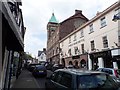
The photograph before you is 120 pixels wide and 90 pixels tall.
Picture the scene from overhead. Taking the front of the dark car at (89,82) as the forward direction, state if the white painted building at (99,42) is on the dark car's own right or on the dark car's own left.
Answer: on the dark car's own right

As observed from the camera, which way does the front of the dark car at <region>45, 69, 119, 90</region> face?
facing away from the viewer and to the left of the viewer

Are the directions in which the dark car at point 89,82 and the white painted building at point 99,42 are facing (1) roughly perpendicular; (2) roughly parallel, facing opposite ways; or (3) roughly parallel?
roughly perpendicular

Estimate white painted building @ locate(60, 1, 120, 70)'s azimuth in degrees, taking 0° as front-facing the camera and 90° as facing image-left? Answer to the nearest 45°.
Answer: approximately 45°

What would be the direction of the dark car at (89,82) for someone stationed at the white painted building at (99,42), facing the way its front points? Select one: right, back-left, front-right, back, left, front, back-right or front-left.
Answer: front-left
